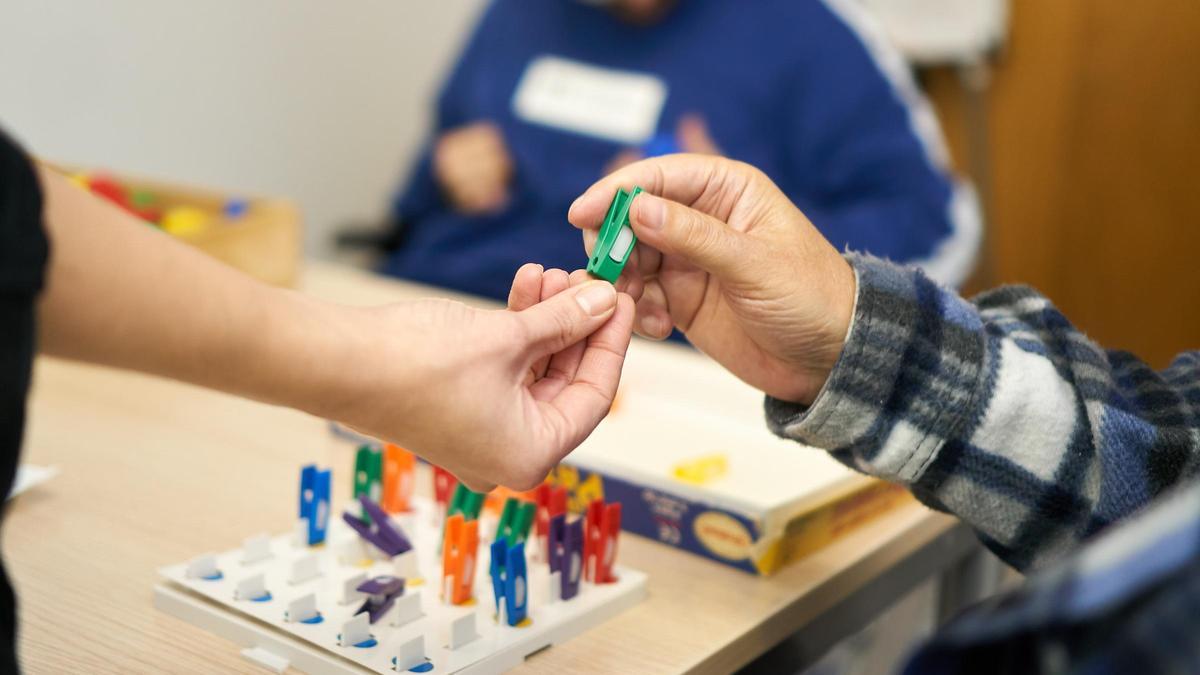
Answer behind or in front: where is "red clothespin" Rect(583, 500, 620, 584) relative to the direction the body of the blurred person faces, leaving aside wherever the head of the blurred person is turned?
in front

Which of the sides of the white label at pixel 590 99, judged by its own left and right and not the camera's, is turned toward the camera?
front

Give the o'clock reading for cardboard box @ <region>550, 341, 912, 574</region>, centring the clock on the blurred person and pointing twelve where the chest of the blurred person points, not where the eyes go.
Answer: The cardboard box is roughly at 12 o'clock from the blurred person.

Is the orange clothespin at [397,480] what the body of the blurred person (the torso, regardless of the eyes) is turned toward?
yes

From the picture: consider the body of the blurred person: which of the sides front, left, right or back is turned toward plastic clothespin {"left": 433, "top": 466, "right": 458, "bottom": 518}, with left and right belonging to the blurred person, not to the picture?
front

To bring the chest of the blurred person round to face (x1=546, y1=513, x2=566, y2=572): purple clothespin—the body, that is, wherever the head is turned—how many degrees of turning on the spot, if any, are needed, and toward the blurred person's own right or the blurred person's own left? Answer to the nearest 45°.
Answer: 0° — they already face it

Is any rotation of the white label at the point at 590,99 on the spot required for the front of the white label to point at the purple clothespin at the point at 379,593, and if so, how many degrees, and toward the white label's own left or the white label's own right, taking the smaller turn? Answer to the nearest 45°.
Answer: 0° — it already faces it

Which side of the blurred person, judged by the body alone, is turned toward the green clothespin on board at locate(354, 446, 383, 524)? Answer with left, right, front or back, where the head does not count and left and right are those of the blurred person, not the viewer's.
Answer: front

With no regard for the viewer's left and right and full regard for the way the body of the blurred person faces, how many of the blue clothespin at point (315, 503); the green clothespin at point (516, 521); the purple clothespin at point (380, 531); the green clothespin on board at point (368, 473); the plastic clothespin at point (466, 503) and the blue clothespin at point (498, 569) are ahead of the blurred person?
6

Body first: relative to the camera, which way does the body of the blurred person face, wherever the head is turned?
toward the camera

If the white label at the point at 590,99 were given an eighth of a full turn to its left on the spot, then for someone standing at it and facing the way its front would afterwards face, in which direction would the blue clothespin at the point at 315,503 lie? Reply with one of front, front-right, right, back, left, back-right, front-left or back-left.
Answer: front-right

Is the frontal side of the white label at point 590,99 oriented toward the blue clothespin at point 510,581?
yes

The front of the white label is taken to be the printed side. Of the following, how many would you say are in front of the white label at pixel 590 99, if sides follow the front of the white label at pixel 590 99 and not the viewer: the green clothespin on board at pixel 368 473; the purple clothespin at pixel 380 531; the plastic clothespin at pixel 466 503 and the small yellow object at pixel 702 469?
4

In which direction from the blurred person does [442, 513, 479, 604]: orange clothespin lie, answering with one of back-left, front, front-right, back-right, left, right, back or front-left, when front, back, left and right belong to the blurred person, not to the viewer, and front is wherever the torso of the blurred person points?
front

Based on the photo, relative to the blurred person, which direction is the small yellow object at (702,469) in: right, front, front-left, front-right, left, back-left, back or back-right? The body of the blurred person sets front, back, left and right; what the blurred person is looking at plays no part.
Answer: front

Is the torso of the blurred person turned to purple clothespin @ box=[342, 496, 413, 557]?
yes

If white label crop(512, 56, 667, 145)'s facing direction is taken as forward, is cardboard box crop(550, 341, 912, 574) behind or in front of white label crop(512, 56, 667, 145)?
in front

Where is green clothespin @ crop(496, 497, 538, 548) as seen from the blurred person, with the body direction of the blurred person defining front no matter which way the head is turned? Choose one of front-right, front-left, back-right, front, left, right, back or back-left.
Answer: front
